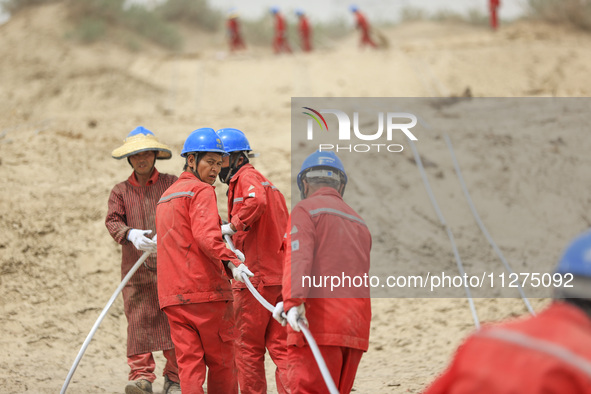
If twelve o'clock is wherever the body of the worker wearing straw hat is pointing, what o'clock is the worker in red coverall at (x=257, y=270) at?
The worker in red coverall is roughly at 10 o'clock from the worker wearing straw hat.

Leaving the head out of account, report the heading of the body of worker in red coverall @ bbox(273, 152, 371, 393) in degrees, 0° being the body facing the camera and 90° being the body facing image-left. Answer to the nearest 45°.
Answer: approximately 135°

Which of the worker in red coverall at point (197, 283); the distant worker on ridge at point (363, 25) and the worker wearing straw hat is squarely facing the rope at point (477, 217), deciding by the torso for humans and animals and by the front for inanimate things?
the worker in red coverall

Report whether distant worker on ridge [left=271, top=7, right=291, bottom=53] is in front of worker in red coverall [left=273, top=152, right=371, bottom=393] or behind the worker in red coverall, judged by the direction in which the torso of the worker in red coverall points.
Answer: in front

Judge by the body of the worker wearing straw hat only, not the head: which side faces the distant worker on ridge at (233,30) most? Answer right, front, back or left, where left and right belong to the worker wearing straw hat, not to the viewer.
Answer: back

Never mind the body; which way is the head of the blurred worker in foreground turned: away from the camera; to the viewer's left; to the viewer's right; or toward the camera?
away from the camera

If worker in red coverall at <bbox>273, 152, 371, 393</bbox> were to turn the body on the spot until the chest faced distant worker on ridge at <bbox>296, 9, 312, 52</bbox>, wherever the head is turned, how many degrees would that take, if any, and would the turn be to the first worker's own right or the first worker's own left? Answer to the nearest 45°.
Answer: approximately 45° to the first worker's own right

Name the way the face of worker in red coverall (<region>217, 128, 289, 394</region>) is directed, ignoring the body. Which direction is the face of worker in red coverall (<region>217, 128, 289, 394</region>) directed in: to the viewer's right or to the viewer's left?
to the viewer's left

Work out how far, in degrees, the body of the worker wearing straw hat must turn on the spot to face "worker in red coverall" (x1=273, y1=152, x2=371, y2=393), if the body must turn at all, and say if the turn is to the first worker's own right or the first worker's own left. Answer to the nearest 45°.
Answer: approximately 45° to the first worker's own left
